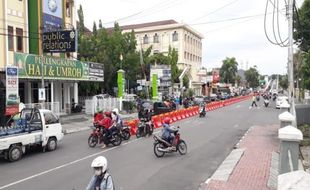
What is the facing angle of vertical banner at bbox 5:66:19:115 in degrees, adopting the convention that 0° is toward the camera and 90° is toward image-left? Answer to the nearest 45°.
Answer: approximately 0°

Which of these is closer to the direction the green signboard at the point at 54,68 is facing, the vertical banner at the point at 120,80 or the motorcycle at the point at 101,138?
the motorcycle

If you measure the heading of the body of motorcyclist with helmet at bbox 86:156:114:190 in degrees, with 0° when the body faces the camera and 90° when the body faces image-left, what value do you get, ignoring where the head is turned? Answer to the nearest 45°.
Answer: approximately 45°

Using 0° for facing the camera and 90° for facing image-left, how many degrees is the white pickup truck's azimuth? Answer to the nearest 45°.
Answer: approximately 225°

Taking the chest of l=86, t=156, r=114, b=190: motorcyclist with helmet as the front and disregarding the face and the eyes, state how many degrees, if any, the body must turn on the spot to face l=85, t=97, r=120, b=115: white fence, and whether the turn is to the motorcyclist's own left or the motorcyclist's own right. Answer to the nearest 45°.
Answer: approximately 135° to the motorcyclist's own right
